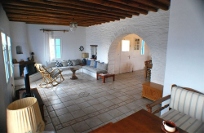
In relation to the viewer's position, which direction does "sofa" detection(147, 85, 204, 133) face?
facing the viewer and to the left of the viewer

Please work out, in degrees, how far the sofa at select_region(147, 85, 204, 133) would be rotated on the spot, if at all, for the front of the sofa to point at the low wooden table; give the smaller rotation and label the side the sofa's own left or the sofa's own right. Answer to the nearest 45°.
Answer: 0° — it already faces it

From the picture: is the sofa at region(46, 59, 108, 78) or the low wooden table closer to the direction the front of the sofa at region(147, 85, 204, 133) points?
the low wooden table

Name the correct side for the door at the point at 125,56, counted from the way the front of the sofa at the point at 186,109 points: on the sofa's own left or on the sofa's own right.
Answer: on the sofa's own right

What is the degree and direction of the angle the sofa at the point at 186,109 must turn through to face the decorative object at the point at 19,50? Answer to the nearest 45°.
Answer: approximately 45° to its right

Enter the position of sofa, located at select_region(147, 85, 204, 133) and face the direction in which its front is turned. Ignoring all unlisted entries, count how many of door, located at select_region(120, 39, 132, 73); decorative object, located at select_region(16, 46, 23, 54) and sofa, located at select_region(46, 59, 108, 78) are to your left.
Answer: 0

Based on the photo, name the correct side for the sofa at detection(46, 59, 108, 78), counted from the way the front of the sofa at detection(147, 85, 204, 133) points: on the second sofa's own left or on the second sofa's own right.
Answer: on the second sofa's own right

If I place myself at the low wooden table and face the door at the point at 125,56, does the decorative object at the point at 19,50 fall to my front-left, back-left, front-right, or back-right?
front-left

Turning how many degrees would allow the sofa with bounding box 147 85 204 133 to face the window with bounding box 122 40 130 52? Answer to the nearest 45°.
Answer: approximately 90° to its right

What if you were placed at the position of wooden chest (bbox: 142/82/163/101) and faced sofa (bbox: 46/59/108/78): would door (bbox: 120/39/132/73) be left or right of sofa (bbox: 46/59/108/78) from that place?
right

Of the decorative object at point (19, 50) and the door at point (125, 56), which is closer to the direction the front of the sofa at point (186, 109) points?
the decorative object

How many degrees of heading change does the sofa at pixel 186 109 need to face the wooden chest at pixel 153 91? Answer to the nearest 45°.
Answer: approximately 90° to its right

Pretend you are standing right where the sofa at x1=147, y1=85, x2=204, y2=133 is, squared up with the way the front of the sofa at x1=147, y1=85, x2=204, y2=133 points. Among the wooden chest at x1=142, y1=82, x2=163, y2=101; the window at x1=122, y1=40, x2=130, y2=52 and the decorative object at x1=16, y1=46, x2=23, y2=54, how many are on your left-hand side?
0
